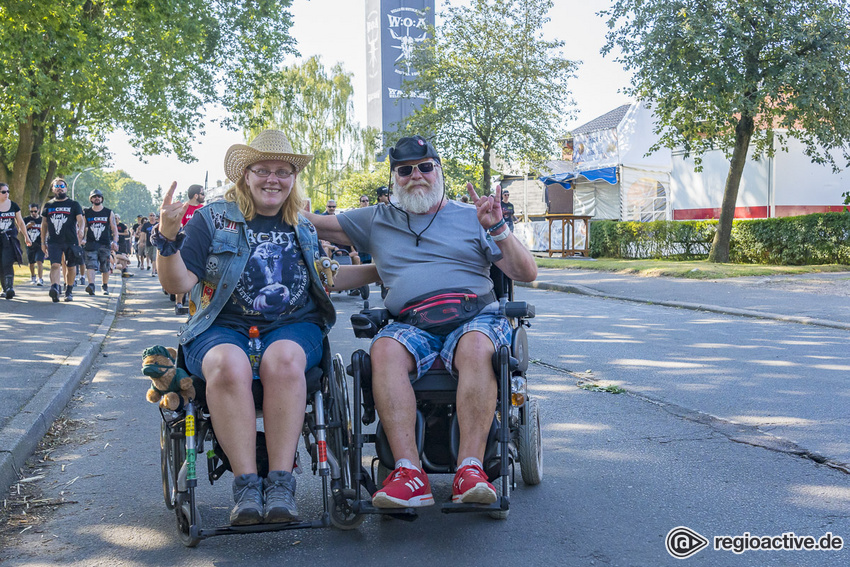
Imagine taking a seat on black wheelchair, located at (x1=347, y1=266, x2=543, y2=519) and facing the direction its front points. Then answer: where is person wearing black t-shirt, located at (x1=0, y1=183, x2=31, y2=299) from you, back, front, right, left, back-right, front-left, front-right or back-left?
back-right

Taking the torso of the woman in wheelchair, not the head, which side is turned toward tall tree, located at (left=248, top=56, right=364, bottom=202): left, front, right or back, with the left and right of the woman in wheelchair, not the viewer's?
back

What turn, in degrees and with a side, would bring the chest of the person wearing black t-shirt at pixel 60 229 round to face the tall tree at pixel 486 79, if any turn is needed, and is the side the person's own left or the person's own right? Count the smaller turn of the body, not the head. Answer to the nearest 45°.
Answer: approximately 135° to the person's own left

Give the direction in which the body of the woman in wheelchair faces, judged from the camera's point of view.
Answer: toward the camera

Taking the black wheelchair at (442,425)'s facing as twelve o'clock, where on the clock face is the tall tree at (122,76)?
The tall tree is roughly at 5 o'clock from the black wheelchair.

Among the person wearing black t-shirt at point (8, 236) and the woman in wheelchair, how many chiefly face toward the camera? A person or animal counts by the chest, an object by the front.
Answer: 2

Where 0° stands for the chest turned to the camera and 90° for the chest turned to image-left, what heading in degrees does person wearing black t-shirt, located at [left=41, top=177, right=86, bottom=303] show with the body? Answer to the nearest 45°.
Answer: approximately 0°

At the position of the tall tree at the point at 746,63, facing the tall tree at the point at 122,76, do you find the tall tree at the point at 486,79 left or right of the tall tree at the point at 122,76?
right

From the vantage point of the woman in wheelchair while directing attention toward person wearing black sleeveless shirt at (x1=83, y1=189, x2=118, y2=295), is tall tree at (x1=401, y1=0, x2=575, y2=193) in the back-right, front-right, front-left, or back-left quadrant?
front-right

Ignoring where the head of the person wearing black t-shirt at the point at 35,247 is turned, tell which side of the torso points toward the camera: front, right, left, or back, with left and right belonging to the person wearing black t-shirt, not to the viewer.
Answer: front

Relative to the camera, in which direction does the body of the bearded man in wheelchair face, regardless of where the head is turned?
toward the camera

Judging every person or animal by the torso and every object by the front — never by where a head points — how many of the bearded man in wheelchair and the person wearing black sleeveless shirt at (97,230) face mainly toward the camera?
2

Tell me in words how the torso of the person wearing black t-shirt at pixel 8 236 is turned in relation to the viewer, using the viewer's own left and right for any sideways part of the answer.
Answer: facing the viewer

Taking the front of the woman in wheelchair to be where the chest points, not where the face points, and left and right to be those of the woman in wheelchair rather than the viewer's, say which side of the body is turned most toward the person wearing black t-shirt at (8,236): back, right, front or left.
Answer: back

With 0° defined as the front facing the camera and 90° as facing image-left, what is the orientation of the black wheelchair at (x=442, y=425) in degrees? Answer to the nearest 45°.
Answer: approximately 0°

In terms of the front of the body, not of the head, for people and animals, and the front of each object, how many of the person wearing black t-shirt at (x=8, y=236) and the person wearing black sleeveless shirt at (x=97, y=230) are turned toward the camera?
2
